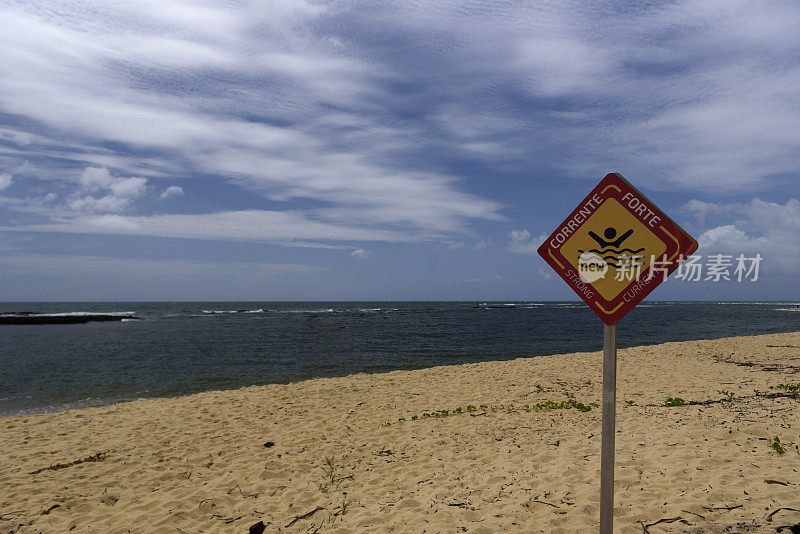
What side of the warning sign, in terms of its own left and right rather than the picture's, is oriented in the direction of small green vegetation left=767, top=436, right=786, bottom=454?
back

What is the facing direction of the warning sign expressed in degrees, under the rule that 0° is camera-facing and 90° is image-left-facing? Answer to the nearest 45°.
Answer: approximately 0°
